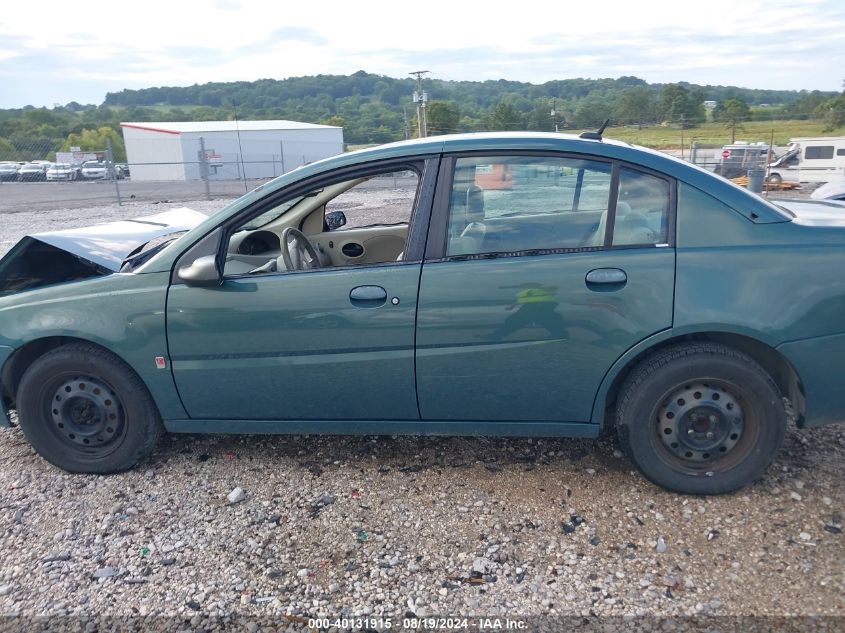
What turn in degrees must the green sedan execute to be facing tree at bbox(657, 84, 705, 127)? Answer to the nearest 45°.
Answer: approximately 90° to its right

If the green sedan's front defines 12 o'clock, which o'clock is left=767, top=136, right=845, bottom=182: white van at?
The white van is roughly at 4 o'clock from the green sedan.

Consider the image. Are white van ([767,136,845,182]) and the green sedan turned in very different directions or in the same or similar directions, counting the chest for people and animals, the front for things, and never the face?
same or similar directions

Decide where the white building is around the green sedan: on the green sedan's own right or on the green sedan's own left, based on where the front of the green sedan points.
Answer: on the green sedan's own right

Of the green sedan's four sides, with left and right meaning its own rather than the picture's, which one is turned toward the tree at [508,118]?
right

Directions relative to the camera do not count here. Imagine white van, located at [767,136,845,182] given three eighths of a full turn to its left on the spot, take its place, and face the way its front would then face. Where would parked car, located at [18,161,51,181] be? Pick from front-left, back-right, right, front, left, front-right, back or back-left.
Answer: back-right

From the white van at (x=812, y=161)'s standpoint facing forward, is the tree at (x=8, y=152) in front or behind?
in front

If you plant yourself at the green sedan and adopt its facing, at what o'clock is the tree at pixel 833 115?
The tree is roughly at 4 o'clock from the green sedan.

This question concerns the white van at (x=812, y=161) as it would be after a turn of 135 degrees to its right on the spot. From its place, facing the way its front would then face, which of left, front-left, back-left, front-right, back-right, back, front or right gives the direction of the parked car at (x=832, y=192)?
back-right

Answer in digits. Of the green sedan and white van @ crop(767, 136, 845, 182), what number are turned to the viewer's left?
2

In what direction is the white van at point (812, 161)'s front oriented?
to the viewer's left

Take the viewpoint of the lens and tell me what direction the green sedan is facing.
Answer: facing to the left of the viewer

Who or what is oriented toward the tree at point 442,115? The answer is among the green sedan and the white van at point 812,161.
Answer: the white van

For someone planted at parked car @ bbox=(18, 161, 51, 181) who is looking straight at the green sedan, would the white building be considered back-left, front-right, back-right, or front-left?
front-left
